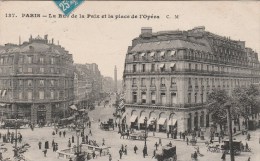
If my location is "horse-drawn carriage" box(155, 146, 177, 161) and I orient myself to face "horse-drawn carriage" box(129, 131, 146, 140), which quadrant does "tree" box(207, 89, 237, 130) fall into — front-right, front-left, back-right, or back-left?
front-right

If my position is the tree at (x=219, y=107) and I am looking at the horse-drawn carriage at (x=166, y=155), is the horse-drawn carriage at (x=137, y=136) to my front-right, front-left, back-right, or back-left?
front-right

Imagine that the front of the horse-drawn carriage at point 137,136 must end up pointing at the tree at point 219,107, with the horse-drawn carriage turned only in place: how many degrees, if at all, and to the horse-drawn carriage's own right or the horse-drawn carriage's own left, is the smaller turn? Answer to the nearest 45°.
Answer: approximately 180°

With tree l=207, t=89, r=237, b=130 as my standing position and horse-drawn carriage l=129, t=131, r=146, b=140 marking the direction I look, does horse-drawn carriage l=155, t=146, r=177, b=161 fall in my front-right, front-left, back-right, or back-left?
front-left

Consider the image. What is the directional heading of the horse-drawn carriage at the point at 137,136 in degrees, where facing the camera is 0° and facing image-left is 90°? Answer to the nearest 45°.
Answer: approximately 90°

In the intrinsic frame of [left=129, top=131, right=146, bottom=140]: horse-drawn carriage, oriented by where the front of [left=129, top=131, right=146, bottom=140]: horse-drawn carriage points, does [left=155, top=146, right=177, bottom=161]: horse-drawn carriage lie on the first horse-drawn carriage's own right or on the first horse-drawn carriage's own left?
on the first horse-drawn carriage's own left
